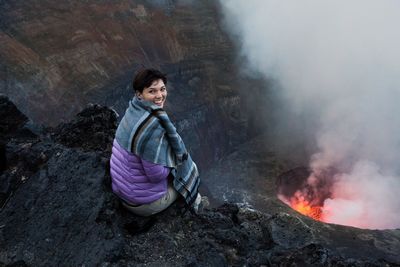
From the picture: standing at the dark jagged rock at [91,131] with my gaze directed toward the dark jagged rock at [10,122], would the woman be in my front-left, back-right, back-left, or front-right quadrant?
back-left

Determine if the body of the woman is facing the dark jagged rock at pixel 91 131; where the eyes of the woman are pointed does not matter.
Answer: no

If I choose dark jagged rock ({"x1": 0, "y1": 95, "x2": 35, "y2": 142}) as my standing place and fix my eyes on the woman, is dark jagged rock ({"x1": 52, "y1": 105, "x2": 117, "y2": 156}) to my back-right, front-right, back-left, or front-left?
front-left

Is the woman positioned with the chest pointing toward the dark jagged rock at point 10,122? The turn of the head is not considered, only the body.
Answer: no

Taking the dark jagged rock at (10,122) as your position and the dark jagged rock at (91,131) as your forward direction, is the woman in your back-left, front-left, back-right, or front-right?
front-right

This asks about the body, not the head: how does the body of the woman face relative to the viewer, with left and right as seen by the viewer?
facing away from the viewer and to the right of the viewer
